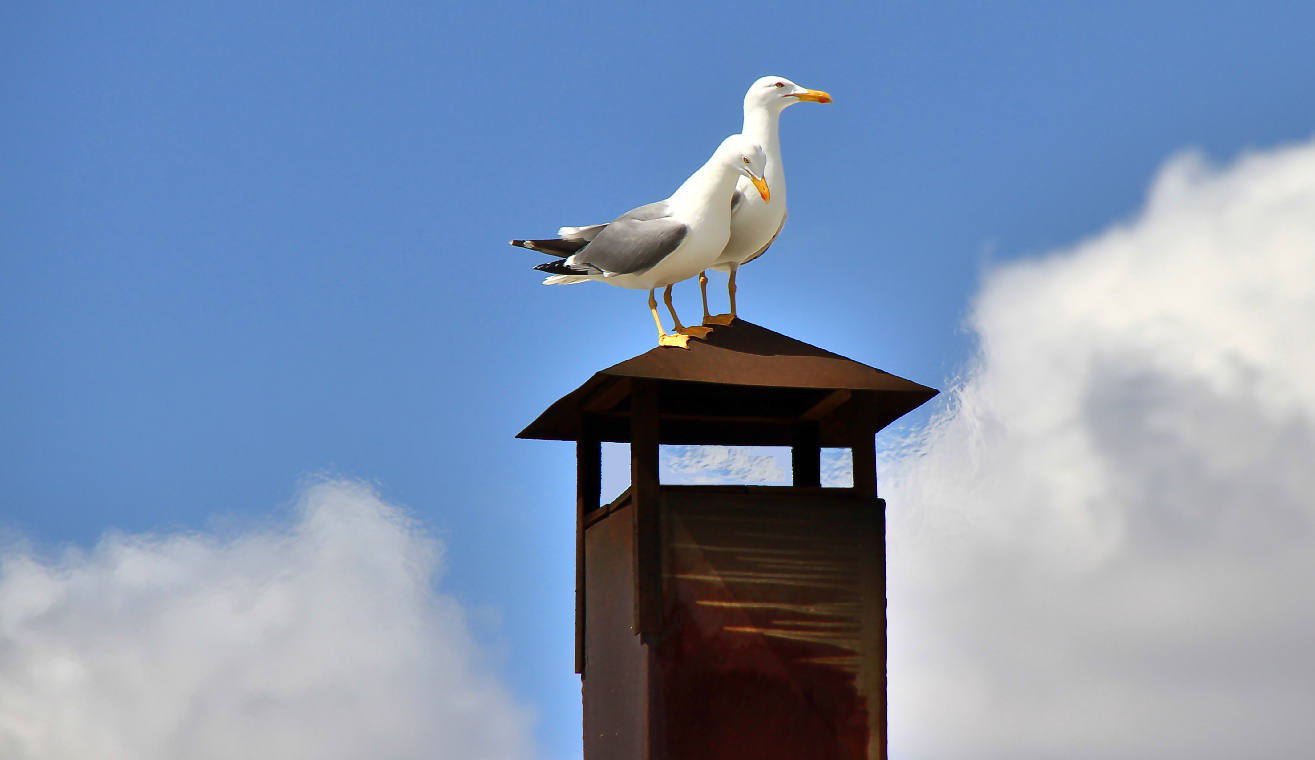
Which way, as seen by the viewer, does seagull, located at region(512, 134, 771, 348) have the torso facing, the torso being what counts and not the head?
to the viewer's right

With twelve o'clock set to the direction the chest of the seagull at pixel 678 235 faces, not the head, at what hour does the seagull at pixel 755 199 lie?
the seagull at pixel 755 199 is roughly at 11 o'clock from the seagull at pixel 678 235.
